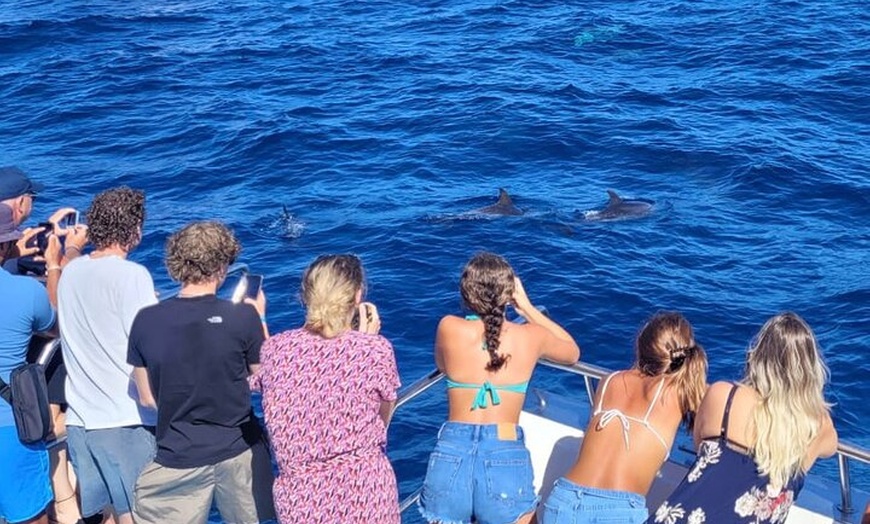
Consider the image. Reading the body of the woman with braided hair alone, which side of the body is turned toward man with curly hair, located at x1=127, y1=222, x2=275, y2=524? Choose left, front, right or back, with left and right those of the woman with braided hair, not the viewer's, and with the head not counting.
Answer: left

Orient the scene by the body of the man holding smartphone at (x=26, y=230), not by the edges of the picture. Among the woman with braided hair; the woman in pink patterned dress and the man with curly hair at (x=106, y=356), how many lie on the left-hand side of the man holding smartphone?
0

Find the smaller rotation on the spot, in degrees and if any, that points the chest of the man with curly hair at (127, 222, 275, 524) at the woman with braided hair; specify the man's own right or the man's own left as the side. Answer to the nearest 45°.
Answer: approximately 90° to the man's own right

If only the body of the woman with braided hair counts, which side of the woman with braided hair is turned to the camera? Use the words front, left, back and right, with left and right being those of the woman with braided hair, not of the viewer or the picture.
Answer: back

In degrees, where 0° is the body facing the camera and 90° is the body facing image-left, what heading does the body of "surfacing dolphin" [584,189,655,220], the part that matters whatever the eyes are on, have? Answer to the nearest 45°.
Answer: approximately 270°

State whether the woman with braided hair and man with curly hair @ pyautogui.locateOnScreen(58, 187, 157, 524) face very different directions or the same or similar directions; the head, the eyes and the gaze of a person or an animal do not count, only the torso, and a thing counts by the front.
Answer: same or similar directions

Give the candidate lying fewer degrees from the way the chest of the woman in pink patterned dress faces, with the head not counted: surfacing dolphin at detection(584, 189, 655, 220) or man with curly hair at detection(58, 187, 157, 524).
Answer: the surfacing dolphin

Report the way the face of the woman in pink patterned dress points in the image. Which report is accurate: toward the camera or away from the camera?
away from the camera

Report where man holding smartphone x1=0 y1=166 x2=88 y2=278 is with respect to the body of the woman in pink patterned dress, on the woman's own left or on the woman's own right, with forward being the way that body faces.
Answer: on the woman's own left

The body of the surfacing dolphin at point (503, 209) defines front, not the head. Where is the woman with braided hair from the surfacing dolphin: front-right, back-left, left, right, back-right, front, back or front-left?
right

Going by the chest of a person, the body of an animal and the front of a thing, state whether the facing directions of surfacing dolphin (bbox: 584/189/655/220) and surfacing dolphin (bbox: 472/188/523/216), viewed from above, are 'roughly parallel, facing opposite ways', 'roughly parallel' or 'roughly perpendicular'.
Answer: roughly parallel

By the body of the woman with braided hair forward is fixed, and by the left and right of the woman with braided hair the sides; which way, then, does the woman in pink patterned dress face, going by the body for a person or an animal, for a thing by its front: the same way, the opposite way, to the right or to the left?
the same way

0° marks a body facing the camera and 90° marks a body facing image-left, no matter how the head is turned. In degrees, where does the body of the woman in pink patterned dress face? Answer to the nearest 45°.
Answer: approximately 180°

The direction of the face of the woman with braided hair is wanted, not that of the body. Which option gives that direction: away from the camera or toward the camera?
away from the camera

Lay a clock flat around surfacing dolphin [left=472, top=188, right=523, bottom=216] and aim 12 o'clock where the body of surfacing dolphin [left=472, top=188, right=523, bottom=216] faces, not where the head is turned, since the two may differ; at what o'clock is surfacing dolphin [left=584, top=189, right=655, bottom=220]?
surfacing dolphin [left=584, top=189, right=655, bottom=220] is roughly at 12 o'clock from surfacing dolphin [left=472, top=188, right=523, bottom=216].

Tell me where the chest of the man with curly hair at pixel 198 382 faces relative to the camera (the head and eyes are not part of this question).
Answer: away from the camera

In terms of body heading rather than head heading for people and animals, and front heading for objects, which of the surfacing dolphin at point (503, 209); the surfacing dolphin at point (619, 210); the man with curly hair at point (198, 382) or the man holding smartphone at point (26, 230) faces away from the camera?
the man with curly hair

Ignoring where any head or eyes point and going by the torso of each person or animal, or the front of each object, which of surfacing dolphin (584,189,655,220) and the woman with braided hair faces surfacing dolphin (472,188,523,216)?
the woman with braided hair
